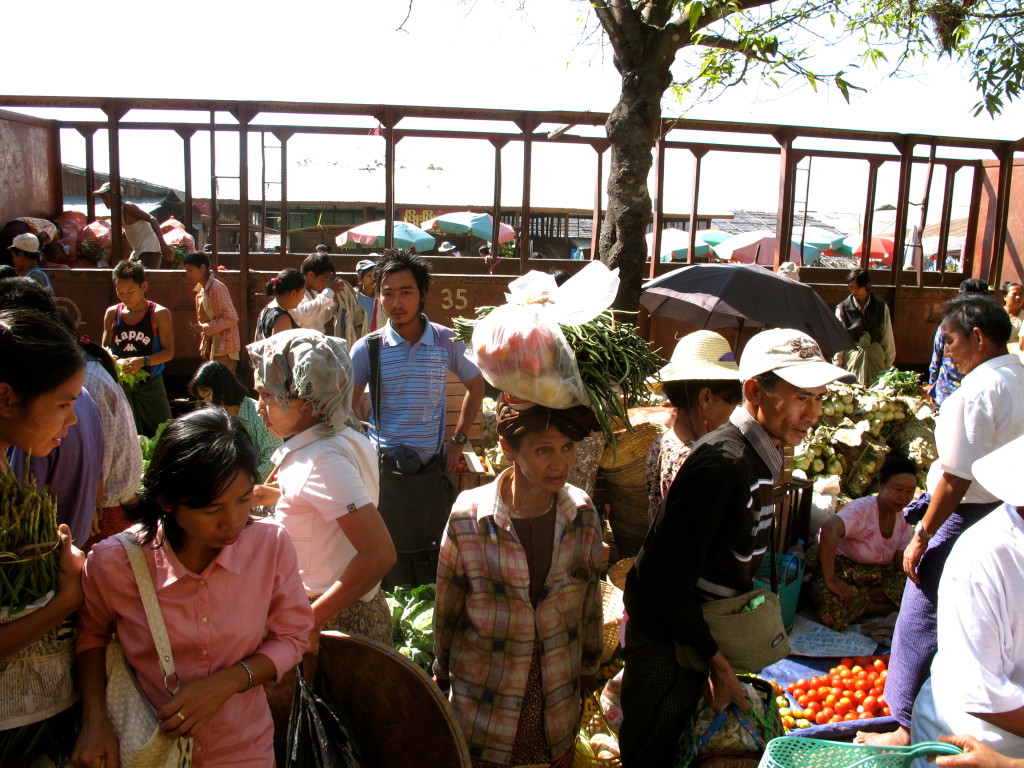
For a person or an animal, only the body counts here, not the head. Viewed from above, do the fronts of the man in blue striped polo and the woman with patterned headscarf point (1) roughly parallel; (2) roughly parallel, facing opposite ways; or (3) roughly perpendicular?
roughly perpendicular

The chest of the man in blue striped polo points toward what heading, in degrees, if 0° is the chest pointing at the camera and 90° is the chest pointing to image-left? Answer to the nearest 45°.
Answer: approximately 0°

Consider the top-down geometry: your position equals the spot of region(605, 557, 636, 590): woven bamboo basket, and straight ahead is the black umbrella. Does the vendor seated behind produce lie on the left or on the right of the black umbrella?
right

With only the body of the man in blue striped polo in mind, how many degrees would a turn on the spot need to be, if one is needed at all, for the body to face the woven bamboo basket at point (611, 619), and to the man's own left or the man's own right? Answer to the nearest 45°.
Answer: approximately 45° to the man's own left

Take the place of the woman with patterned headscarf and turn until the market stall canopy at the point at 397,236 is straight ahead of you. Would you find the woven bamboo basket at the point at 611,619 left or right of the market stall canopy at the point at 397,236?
right
